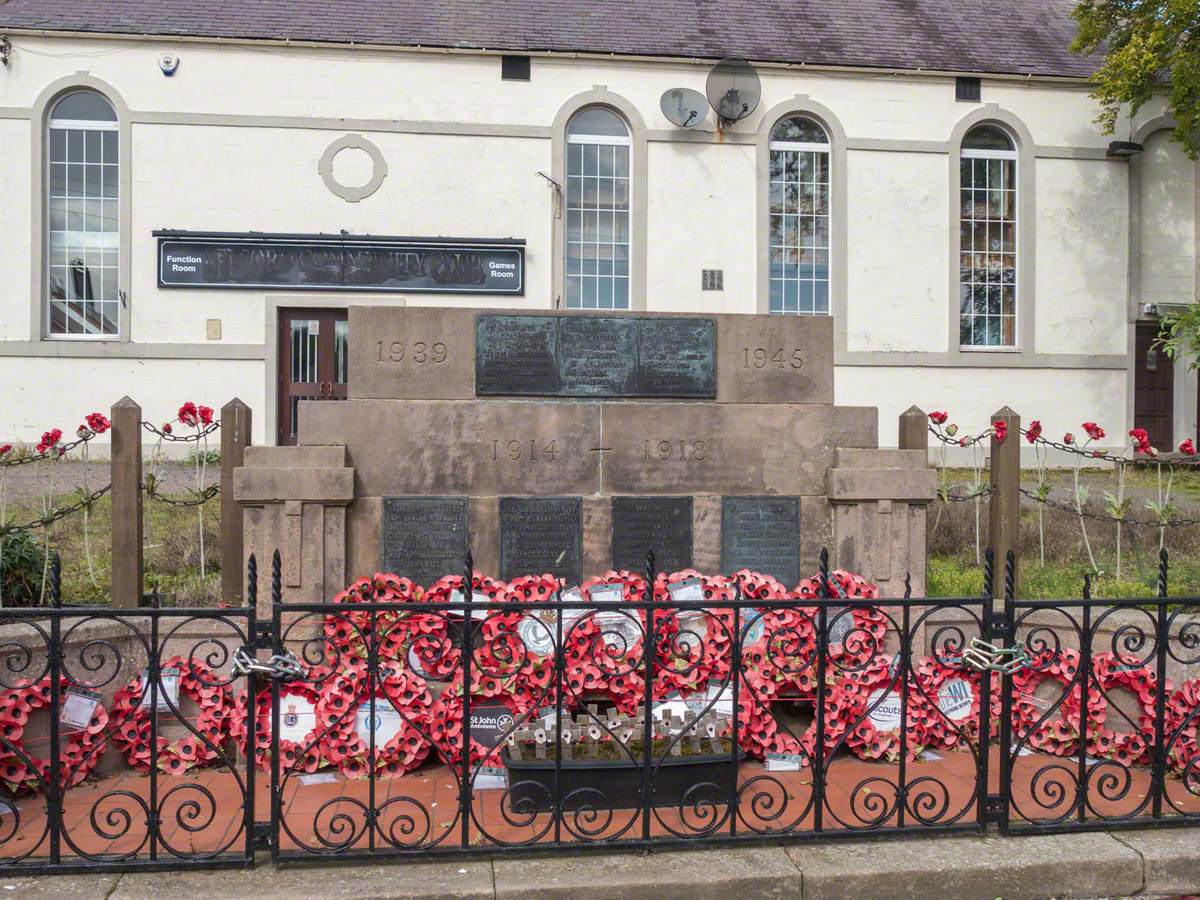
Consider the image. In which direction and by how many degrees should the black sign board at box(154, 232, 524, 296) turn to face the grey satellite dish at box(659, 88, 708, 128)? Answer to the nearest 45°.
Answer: approximately 90° to its left

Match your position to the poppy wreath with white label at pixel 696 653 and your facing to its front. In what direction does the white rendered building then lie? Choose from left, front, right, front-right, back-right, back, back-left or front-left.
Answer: back

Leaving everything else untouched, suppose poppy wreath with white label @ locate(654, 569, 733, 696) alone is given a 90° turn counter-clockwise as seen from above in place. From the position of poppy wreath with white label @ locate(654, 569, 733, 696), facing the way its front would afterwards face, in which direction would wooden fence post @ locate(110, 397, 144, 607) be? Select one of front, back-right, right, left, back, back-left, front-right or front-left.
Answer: back

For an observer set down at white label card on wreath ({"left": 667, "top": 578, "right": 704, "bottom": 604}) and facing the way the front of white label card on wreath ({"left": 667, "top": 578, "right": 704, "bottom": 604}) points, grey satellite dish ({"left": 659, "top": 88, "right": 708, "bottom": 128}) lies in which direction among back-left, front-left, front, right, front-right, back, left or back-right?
back

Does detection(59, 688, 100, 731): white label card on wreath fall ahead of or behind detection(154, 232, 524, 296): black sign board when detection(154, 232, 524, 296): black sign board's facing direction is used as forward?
ahead

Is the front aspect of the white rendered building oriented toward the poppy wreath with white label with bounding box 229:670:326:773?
yes

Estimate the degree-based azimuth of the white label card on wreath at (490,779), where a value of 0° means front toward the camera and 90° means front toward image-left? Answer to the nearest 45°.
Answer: approximately 0°

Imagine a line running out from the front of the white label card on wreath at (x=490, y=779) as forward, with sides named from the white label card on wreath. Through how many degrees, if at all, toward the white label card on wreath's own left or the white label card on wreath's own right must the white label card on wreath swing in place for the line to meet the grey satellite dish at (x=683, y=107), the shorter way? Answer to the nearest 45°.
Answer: approximately 180°

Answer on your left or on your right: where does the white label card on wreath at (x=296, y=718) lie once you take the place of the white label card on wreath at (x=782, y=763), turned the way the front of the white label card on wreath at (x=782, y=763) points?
on your right

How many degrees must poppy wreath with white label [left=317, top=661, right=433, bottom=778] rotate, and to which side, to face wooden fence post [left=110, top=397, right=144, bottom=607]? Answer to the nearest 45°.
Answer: approximately 135° to its right

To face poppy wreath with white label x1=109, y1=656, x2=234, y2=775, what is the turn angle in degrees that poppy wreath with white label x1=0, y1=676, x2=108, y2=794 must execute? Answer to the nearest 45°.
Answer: approximately 90° to its left

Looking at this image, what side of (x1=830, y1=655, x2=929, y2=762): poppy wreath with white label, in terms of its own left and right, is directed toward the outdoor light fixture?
back

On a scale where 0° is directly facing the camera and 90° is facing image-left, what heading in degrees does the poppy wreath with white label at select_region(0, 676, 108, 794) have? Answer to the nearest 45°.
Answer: approximately 0°

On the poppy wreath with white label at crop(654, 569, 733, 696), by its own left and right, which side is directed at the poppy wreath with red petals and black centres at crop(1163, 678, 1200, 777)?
left
